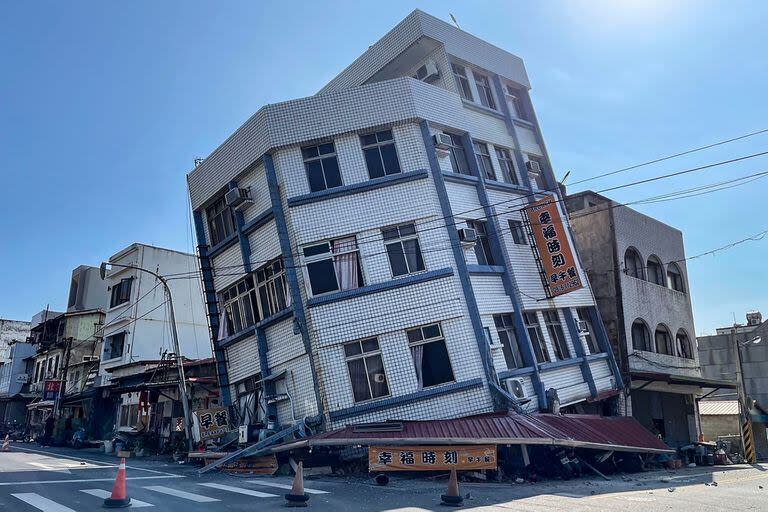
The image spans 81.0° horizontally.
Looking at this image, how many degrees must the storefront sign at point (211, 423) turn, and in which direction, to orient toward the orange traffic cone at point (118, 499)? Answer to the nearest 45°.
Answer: approximately 45° to its left

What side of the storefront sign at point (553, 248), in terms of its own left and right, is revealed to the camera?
front

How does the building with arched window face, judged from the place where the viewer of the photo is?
facing the viewer and to the right of the viewer

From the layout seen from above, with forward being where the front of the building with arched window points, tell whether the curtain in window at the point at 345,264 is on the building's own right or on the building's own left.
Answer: on the building's own right

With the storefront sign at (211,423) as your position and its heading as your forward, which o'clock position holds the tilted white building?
The tilted white building is roughly at 9 o'clock from the storefront sign.

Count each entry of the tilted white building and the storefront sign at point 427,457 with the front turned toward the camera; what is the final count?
2

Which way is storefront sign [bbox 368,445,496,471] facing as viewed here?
toward the camera

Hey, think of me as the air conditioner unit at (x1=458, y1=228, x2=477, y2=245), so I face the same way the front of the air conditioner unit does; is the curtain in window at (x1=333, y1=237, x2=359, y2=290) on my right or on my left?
on my right

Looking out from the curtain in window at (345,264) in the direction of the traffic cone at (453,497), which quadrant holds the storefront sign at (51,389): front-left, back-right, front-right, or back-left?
back-right

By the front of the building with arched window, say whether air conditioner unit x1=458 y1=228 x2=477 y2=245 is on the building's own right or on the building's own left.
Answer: on the building's own right
